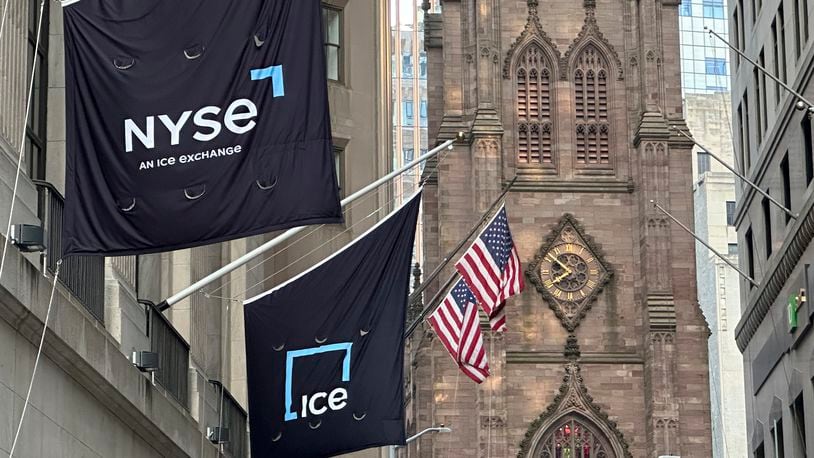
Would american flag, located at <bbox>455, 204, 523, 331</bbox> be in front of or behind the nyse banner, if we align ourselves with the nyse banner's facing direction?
behind

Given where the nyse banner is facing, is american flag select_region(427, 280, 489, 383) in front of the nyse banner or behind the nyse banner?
behind

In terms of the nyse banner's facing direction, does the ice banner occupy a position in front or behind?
behind

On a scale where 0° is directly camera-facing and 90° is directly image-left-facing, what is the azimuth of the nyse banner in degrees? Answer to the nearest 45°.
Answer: approximately 0°
